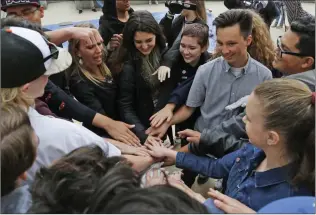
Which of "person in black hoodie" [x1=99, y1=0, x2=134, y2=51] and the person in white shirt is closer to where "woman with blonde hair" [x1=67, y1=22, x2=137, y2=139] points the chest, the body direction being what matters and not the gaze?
the person in white shirt

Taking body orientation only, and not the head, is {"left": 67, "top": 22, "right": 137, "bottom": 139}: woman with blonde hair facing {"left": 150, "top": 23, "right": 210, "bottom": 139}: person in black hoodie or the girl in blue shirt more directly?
the girl in blue shirt

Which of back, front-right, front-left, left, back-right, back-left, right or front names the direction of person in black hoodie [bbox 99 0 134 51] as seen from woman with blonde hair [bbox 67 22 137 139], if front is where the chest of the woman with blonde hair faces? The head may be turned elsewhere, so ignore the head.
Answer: back-left

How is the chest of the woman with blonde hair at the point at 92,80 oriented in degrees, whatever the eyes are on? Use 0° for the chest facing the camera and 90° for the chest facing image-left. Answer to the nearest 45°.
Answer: approximately 315°

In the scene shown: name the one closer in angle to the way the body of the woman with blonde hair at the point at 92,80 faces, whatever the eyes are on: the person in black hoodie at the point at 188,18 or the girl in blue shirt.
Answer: the girl in blue shirt

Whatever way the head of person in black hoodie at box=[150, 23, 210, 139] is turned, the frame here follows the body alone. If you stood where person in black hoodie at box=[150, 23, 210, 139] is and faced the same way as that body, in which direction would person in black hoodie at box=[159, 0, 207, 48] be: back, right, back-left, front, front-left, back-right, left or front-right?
back-right

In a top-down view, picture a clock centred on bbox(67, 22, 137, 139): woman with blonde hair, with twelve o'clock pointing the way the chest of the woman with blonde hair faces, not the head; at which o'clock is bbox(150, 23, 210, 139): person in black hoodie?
The person in black hoodie is roughly at 10 o'clock from the woman with blonde hair.

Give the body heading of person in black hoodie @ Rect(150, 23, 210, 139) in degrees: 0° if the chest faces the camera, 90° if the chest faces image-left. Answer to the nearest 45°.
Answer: approximately 45°

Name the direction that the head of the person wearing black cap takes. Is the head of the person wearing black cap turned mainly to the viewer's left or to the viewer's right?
to the viewer's right
